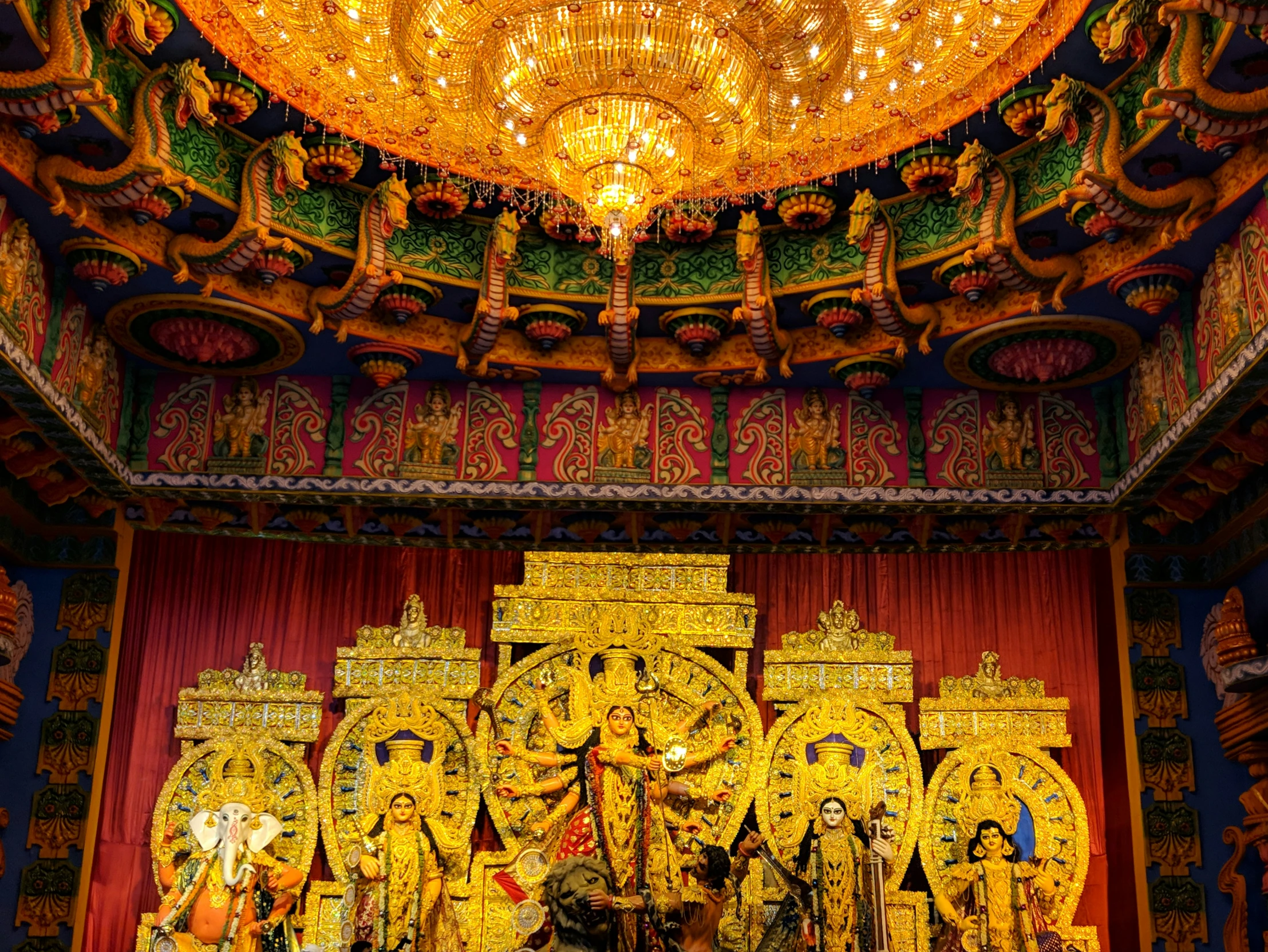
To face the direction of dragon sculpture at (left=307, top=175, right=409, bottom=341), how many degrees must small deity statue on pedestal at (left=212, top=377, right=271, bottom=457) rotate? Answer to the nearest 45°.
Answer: approximately 45° to its left

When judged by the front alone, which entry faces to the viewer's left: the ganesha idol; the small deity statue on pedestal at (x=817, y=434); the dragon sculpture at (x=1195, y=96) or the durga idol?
the dragon sculpture

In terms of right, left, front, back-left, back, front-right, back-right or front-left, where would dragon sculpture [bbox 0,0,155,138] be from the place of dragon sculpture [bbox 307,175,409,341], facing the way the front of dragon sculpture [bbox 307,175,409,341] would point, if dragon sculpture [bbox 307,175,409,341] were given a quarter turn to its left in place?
back

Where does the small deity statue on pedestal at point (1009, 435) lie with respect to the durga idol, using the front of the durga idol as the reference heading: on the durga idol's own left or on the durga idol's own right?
on the durga idol's own left

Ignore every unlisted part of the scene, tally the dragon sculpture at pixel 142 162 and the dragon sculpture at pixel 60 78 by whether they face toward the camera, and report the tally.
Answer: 0

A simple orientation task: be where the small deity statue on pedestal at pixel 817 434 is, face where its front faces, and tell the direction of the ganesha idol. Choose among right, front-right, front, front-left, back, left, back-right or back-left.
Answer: right

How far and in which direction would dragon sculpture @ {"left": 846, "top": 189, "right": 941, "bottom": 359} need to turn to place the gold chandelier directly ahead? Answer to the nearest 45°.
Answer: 0° — it already faces it

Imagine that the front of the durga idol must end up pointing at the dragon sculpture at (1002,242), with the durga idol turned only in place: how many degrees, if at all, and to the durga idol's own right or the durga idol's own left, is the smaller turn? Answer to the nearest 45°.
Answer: approximately 45° to the durga idol's own left

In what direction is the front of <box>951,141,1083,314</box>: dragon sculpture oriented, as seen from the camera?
facing the viewer and to the left of the viewer

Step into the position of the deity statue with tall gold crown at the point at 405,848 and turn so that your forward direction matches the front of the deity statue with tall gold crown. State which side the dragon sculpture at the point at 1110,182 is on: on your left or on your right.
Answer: on your left
